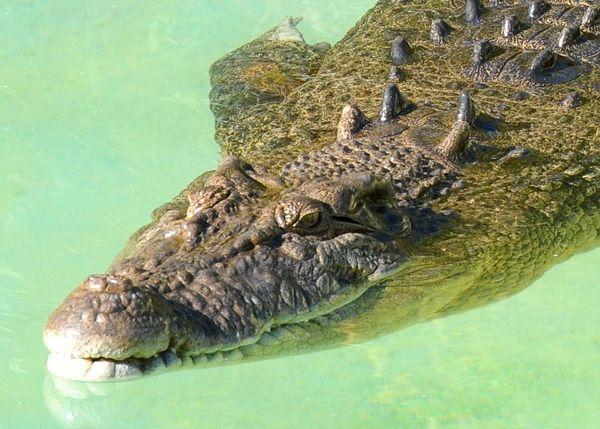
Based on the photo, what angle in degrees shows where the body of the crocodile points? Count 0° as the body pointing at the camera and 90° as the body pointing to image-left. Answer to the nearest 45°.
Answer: approximately 45°
